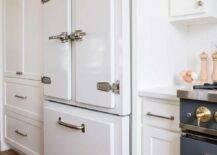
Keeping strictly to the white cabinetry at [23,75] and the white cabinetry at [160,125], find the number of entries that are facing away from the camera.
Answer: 0

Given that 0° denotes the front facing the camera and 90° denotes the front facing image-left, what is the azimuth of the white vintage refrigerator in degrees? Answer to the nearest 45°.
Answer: approximately 45°

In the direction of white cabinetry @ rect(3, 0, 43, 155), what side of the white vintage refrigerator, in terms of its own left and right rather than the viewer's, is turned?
right

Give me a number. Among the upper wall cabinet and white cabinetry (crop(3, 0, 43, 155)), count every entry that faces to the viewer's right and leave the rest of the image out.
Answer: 0

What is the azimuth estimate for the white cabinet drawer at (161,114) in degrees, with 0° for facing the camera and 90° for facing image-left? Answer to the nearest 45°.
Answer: approximately 45°

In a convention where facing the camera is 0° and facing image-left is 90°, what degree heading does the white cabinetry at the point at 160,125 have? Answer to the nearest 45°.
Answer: approximately 45°

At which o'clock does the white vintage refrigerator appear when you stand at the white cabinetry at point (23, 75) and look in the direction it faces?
The white vintage refrigerator is roughly at 10 o'clock from the white cabinetry.

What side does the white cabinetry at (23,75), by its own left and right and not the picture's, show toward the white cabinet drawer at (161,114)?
left
